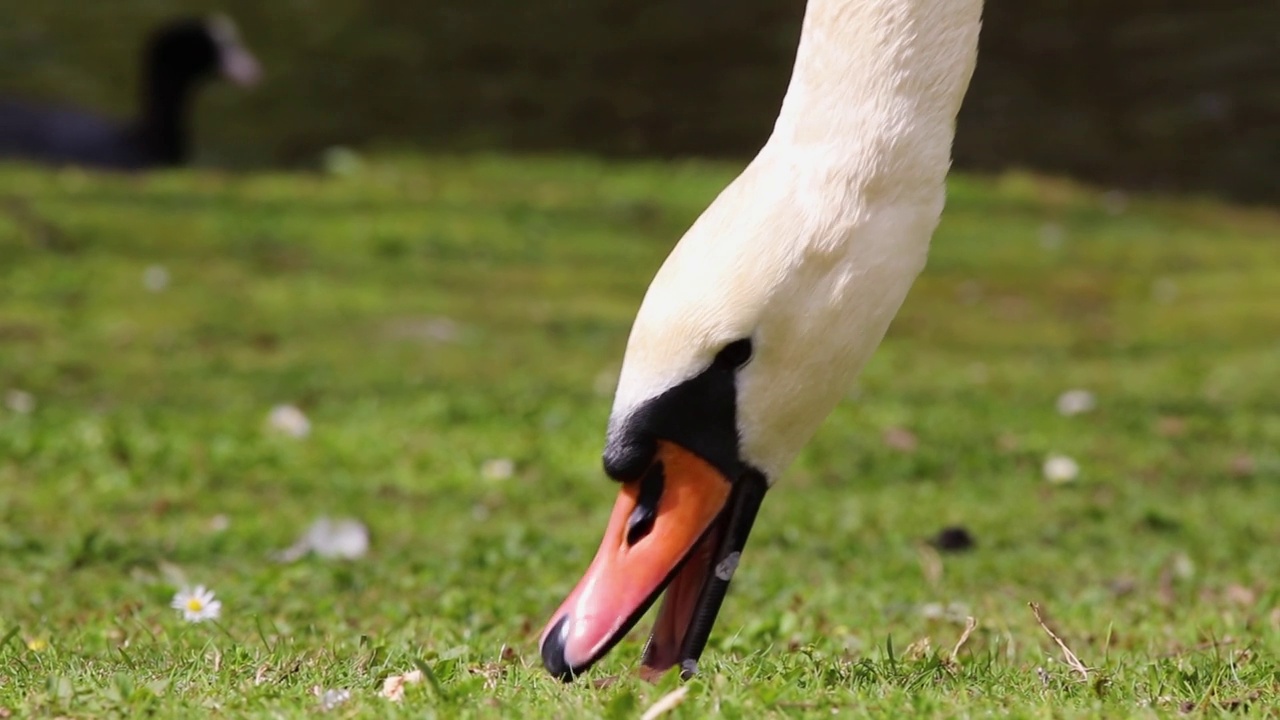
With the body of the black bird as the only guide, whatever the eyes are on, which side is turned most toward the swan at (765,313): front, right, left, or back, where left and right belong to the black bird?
right

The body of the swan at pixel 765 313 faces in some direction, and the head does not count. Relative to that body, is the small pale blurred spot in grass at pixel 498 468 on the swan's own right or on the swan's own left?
on the swan's own right

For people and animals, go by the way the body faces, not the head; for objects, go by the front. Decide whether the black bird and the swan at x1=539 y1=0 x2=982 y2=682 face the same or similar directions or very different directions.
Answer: very different directions

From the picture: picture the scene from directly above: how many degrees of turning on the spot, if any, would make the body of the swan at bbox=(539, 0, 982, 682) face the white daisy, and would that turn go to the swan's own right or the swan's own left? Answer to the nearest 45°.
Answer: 0° — it already faces it

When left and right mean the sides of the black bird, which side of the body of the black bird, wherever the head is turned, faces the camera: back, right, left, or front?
right

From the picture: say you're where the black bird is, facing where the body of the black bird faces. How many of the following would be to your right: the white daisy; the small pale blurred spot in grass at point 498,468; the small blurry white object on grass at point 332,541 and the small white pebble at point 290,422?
4

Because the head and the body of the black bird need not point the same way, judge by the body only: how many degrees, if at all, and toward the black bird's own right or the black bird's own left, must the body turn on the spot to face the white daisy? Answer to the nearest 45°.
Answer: approximately 90° to the black bird's own right

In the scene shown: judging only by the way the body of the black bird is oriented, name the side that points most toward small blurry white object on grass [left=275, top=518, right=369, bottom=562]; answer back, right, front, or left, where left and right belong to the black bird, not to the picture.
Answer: right

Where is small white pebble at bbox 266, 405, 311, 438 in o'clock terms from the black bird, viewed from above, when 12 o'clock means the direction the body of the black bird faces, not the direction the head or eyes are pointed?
The small white pebble is roughly at 3 o'clock from the black bird.

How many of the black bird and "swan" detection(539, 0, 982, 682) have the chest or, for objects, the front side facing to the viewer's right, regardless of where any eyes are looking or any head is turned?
1

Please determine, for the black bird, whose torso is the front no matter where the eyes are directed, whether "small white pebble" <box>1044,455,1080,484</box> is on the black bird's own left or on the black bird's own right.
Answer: on the black bird's own right

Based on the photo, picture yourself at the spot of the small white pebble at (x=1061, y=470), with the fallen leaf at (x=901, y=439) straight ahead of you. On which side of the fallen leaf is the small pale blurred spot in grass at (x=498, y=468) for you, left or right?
left
